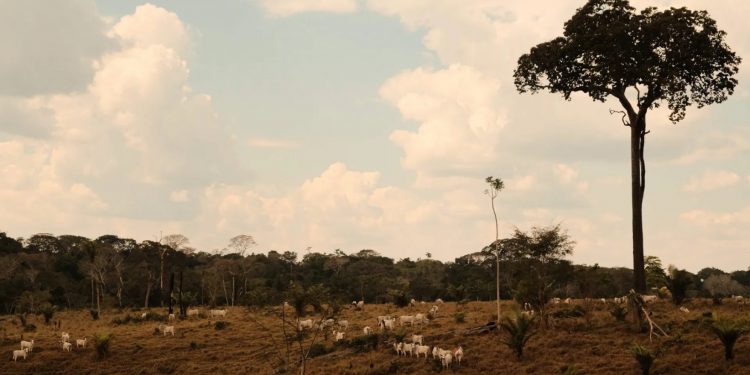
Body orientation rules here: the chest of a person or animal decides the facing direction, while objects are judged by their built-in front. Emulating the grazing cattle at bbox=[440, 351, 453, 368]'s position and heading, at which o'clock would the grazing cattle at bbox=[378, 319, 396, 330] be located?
the grazing cattle at bbox=[378, 319, 396, 330] is roughly at 4 o'clock from the grazing cattle at bbox=[440, 351, 453, 368].

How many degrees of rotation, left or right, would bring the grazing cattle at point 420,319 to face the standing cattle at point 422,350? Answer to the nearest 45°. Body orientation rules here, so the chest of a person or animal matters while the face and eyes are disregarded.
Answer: approximately 90° to its right

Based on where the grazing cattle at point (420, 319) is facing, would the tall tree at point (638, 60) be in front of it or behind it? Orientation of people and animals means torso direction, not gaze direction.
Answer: in front

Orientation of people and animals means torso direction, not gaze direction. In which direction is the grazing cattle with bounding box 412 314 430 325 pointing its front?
to the viewer's right

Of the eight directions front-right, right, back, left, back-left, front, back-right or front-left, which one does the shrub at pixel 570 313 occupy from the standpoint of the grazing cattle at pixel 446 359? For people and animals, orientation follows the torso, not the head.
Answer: back

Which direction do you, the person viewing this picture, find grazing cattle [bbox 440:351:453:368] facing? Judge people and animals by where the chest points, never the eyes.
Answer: facing the viewer and to the left of the viewer
